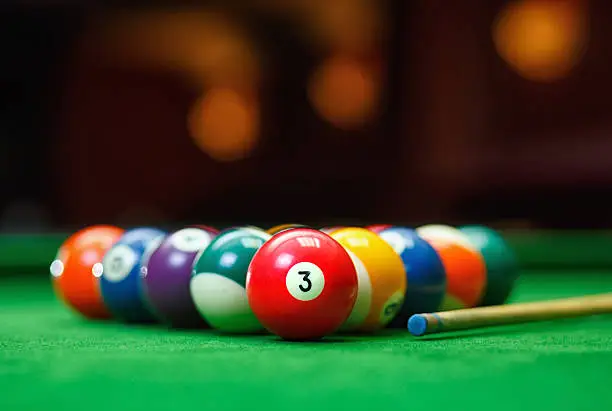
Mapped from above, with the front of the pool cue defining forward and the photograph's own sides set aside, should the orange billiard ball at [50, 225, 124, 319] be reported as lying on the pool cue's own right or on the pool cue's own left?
on the pool cue's own right

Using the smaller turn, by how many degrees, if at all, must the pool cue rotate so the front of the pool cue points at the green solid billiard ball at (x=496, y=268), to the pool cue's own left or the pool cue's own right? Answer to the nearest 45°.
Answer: approximately 135° to the pool cue's own right

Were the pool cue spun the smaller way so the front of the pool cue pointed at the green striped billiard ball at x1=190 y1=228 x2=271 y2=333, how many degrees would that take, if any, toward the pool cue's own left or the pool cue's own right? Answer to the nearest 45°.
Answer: approximately 45° to the pool cue's own right

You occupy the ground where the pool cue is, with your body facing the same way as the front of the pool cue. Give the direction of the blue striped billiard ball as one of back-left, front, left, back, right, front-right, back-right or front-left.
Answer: front-right

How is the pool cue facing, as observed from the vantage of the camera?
facing the viewer and to the left of the viewer

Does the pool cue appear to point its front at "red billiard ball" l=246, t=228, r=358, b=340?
yes

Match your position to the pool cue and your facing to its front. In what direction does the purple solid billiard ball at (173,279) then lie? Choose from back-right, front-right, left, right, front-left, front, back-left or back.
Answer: front-right
